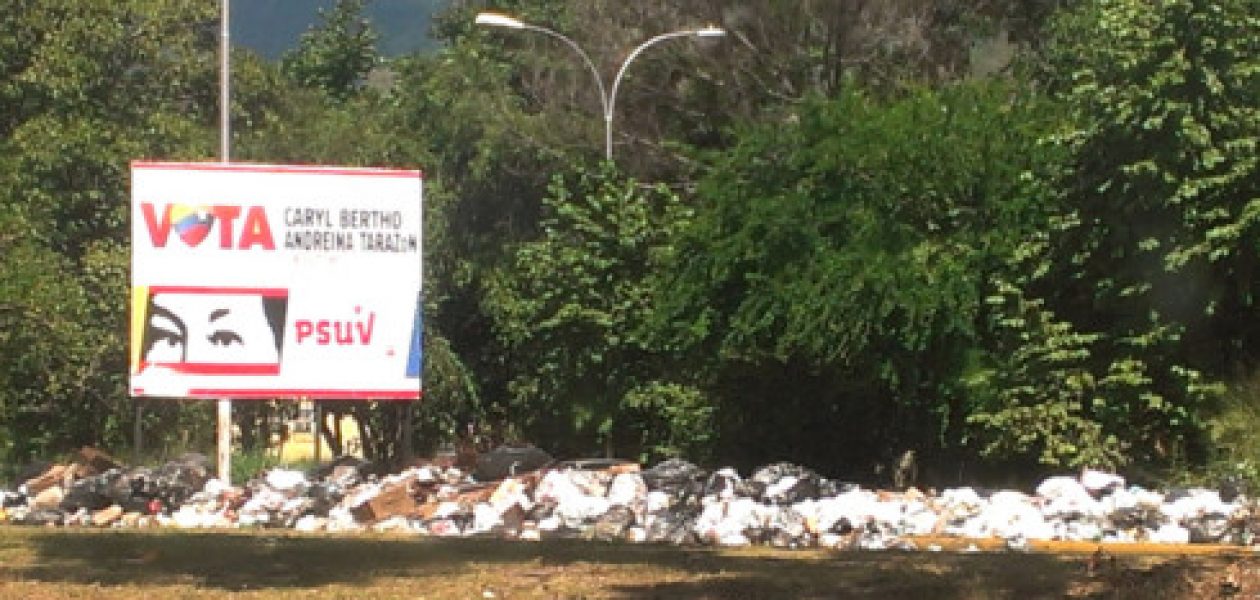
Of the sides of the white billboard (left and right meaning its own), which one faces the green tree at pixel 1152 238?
left

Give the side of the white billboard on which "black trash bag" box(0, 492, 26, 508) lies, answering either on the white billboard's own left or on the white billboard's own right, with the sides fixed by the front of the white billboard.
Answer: on the white billboard's own right

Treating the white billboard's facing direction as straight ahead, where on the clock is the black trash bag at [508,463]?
The black trash bag is roughly at 10 o'clock from the white billboard.

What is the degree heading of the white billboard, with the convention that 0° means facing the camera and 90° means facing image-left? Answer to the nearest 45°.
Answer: approximately 0°

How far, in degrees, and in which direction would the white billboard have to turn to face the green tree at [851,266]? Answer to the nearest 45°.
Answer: approximately 90° to its left

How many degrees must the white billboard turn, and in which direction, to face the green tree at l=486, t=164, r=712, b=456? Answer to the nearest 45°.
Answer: approximately 135° to its left
